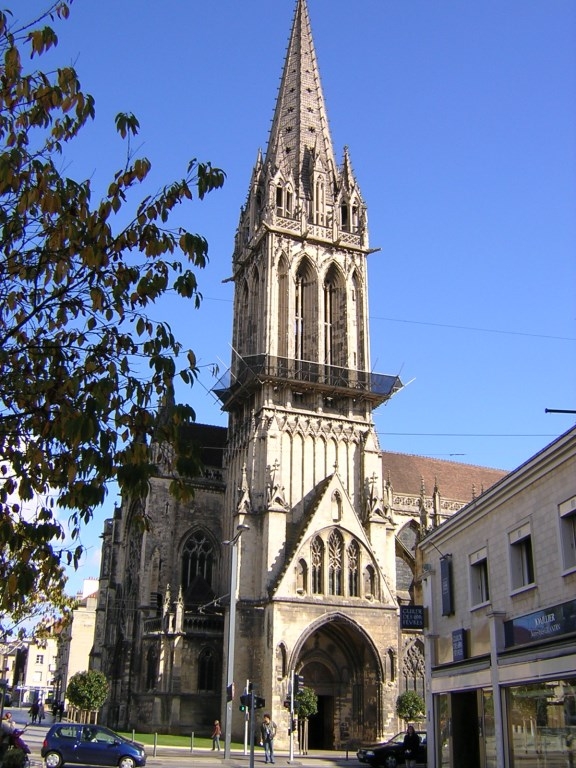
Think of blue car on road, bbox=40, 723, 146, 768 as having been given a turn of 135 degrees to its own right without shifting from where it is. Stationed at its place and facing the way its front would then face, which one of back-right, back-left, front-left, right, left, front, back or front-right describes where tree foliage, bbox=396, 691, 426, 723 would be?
back

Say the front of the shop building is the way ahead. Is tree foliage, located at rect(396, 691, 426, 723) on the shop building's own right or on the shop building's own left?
on the shop building's own right

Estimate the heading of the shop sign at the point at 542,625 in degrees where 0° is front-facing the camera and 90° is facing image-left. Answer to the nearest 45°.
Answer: approximately 45°

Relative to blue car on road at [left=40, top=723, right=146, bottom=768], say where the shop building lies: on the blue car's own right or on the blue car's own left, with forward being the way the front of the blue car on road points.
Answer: on the blue car's own right

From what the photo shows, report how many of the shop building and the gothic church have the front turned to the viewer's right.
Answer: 0

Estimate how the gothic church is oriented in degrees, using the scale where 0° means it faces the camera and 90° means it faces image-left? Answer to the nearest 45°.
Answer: approximately 0°

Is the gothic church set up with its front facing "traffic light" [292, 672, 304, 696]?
yes

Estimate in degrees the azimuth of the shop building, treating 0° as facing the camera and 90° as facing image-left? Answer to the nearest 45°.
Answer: approximately 45°

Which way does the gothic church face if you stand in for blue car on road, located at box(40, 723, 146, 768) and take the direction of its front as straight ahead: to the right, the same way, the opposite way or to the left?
to the right
